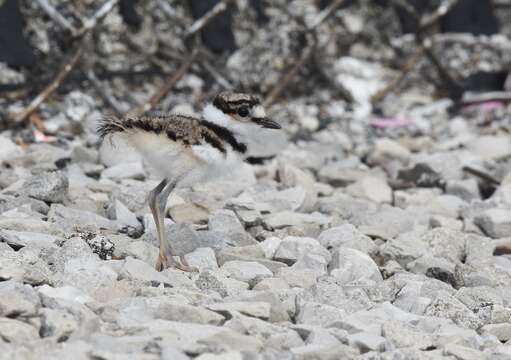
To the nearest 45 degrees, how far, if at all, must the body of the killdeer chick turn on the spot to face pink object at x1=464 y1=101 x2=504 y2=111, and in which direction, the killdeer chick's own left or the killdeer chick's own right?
approximately 45° to the killdeer chick's own left

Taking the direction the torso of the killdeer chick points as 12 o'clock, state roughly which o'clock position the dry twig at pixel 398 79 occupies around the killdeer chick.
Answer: The dry twig is roughly at 10 o'clock from the killdeer chick.

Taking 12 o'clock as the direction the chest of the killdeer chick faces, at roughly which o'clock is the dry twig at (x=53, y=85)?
The dry twig is roughly at 8 o'clock from the killdeer chick.

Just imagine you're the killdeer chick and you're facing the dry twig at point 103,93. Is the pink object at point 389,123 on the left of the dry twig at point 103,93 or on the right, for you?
right

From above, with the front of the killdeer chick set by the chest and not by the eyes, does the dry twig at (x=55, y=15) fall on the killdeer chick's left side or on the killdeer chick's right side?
on the killdeer chick's left side

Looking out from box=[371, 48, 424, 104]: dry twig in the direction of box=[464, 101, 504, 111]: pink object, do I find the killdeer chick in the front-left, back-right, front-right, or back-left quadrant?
back-right

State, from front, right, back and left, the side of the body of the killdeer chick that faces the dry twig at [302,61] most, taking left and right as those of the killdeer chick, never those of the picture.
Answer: left

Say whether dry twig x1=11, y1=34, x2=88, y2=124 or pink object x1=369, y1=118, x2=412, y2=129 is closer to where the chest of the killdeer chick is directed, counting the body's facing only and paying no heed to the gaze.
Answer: the pink object

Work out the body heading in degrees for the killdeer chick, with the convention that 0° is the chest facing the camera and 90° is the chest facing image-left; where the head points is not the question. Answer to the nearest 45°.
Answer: approximately 270°
